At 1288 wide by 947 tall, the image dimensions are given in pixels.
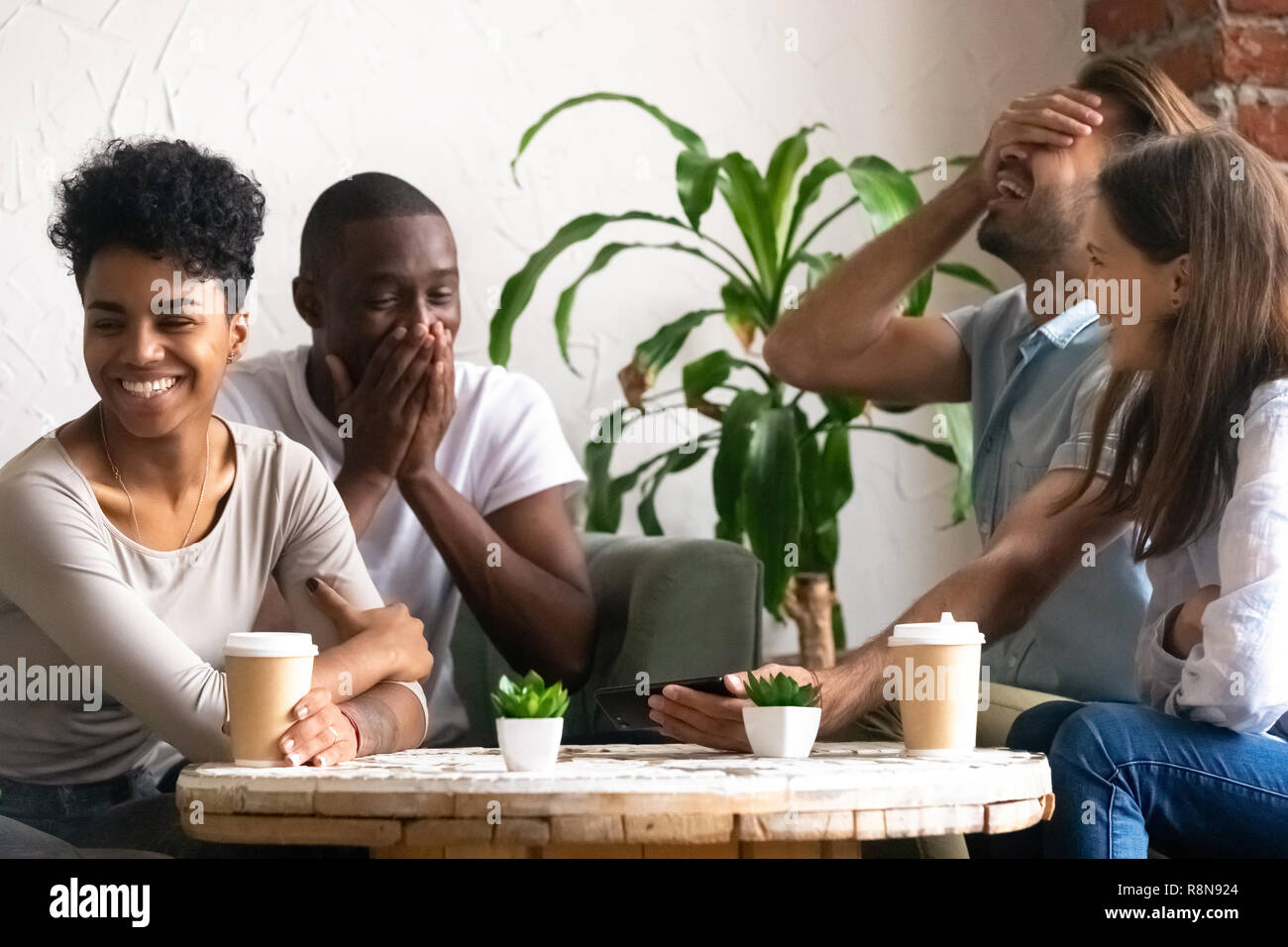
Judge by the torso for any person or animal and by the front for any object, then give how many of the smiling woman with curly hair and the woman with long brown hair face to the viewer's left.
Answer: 1

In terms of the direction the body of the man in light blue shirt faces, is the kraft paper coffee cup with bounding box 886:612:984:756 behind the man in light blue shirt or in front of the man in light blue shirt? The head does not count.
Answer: in front

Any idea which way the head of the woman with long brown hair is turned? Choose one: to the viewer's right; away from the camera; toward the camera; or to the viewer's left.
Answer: to the viewer's left

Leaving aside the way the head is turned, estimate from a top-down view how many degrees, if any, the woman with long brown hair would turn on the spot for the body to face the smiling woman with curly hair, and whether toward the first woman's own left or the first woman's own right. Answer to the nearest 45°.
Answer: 0° — they already face them

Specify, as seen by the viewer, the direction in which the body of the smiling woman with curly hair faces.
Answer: toward the camera

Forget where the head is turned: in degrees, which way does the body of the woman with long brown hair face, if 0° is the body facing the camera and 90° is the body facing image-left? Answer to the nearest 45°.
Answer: approximately 90°

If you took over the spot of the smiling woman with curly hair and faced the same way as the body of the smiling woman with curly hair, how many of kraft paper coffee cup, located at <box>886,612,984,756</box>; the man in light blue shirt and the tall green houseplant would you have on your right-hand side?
0

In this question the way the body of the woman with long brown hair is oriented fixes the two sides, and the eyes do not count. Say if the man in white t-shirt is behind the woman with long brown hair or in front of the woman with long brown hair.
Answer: in front

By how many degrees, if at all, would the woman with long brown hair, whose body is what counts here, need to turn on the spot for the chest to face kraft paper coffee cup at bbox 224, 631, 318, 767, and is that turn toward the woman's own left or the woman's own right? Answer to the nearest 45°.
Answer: approximately 45° to the woman's own left

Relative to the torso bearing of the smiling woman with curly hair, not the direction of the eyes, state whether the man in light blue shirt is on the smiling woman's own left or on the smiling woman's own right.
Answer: on the smiling woman's own left

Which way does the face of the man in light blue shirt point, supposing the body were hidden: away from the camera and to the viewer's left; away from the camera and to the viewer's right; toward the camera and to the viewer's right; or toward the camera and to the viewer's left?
toward the camera and to the viewer's left
